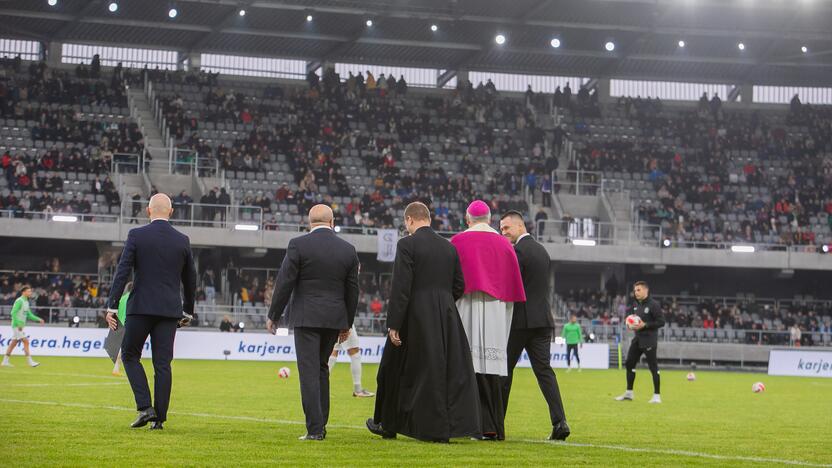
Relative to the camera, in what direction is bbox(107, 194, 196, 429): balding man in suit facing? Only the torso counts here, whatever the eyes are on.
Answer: away from the camera

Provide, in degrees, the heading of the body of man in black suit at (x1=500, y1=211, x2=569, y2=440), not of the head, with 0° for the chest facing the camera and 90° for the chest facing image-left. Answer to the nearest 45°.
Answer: approximately 135°

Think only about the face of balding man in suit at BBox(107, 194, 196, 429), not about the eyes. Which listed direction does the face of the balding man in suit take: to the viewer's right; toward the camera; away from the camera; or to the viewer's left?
away from the camera

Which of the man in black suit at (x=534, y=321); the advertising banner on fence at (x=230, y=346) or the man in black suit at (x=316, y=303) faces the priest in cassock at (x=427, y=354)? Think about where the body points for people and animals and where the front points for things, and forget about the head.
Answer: the advertising banner on fence

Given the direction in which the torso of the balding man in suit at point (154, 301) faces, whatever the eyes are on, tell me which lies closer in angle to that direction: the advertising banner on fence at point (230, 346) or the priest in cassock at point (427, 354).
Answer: the advertising banner on fence

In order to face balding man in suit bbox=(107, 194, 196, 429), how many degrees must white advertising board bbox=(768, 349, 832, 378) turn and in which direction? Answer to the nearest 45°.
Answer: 0° — it already faces them

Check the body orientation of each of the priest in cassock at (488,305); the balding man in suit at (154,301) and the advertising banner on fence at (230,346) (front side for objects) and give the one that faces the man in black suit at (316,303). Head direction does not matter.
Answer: the advertising banner on fence

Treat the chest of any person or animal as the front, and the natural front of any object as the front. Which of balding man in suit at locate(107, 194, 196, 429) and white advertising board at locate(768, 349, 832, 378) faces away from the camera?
the balding man in suit

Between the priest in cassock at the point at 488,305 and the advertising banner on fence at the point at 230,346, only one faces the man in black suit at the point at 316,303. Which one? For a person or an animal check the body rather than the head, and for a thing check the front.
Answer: the advertising banner on fence

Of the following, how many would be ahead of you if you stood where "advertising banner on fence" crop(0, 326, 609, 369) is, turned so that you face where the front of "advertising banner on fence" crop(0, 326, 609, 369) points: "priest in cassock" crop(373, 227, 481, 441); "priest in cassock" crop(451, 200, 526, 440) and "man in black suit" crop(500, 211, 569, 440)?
3

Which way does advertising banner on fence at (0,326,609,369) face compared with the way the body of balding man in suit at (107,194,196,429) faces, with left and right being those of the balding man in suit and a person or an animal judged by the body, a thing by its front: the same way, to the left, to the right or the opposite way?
the opposite way

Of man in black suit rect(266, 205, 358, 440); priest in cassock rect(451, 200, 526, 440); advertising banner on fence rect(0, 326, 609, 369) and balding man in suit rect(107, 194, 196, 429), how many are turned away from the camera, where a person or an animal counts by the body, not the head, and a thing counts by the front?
3

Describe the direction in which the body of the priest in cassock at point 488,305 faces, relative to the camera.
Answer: away from the camera

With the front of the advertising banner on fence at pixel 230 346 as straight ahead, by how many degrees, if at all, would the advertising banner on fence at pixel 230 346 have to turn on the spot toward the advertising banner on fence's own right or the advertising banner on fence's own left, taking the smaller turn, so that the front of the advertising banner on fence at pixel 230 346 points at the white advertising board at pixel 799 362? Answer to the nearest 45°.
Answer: approximately 90° to the advertising banner on fence's own left

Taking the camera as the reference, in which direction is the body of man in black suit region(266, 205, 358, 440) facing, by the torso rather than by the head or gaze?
away from the camera
